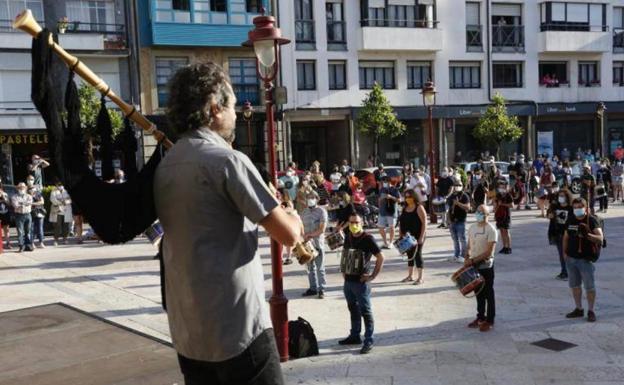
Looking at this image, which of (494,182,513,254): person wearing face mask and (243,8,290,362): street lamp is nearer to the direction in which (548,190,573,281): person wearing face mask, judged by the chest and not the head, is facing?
the street lamp

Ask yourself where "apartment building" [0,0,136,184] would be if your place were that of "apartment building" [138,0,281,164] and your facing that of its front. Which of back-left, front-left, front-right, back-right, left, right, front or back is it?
right

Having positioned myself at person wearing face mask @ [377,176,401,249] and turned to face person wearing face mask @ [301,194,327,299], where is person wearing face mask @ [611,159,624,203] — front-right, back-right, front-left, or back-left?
back-left

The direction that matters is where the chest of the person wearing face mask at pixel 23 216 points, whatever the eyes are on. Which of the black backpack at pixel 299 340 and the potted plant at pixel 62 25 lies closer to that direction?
the black backpack

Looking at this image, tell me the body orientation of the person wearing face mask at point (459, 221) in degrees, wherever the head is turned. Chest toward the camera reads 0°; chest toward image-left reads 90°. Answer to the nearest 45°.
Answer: approximately 45°

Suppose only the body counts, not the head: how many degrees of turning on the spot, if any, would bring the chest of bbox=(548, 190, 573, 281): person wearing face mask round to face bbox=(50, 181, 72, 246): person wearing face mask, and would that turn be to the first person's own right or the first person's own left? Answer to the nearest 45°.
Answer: approximately 45° to the first person's own right

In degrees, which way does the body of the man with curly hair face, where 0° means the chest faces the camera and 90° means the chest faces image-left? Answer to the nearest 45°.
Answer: approximately 225°

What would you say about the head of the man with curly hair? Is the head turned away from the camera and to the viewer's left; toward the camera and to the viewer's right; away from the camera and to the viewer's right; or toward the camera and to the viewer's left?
away from the camera and to the viewer's right

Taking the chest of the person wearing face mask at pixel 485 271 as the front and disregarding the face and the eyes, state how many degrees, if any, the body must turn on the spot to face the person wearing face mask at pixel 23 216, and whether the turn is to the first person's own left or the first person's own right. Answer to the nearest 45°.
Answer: approximately 90° to the first person's own right

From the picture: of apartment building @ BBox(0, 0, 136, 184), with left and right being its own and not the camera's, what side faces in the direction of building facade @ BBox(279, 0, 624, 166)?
left

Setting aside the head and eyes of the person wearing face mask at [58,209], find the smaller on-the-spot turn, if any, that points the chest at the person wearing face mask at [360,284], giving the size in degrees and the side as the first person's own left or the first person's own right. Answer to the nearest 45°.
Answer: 0° — they already face them

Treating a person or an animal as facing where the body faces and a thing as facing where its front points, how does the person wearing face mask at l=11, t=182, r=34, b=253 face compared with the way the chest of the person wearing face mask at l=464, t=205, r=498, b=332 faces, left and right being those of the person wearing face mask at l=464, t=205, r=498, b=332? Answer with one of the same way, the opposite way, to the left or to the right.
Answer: to the left

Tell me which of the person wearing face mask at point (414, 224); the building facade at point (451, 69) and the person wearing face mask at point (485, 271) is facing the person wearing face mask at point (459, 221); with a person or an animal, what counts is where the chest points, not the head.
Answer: the building facade

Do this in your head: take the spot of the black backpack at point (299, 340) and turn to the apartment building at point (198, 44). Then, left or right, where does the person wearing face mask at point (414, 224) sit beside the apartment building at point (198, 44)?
right

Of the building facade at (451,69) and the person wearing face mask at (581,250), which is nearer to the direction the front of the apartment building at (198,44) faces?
the person wearing face mask

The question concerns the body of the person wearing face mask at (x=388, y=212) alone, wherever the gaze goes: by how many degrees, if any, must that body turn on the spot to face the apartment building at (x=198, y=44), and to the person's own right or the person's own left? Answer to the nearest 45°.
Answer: approximately 135° to the person's own right
